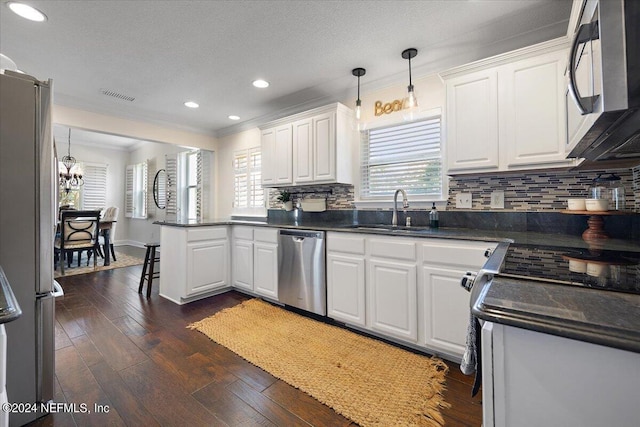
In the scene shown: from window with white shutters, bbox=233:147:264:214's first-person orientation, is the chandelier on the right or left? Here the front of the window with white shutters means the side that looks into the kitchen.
on its right

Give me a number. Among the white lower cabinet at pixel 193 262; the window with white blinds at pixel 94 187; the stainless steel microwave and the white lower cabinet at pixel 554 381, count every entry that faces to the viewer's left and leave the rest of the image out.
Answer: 2

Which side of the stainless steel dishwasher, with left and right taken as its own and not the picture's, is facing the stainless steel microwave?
left

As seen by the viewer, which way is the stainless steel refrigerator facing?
to the viewer's right

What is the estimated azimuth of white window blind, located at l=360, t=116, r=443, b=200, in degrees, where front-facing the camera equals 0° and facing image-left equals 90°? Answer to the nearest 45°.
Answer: approximately 45°

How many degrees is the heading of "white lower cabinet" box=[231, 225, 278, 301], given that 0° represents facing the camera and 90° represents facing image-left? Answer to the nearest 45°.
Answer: approximately 45°

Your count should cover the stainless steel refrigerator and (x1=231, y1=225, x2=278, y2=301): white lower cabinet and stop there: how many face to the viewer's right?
1

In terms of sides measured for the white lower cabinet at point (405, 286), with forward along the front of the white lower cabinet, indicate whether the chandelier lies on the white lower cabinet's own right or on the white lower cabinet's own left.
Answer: on the white lower cabinet's own right

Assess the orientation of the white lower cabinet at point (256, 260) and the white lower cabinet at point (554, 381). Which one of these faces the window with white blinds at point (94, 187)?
the white lower cabinet at point (554, 381)

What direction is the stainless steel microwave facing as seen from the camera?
to the viewer's left

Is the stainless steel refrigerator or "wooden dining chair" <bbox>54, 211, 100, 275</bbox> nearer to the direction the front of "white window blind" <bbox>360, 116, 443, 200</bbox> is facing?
the stainless steel refrigerator
